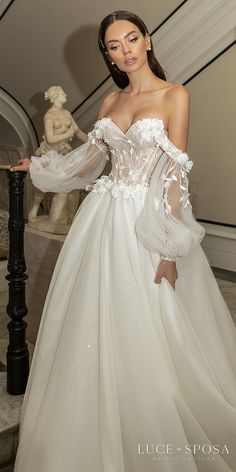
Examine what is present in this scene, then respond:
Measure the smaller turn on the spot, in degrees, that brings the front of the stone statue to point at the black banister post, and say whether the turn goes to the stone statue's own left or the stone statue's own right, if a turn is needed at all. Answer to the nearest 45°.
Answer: approximately 45° to the stone statue's own right

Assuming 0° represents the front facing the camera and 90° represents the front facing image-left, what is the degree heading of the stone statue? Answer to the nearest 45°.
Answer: approximately 315°

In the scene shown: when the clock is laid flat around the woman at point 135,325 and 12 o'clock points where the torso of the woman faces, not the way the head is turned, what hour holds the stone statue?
The stone statue is roughly at 4 o'clock from the woman.

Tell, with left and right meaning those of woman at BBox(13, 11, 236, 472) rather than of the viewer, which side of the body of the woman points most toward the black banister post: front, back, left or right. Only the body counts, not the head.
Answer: right

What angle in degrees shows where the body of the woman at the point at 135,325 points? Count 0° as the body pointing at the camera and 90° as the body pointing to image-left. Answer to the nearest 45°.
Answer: approximately 45°

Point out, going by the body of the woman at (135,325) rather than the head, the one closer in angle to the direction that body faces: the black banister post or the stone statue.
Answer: the black banister post
